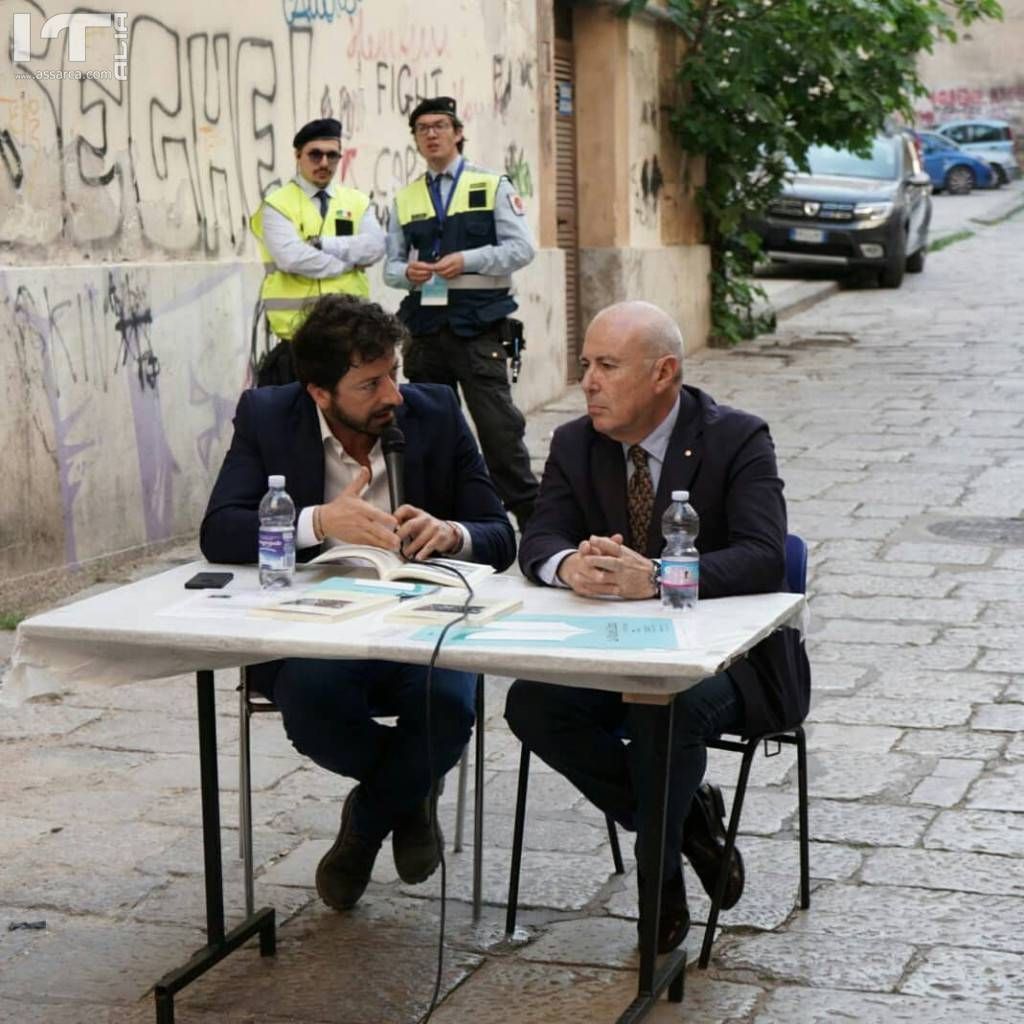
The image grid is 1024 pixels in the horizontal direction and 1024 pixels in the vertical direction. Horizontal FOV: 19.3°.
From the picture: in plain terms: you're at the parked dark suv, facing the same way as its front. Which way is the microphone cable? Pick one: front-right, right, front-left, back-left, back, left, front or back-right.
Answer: front-left

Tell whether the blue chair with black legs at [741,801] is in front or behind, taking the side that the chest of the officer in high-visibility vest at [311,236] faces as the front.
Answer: in front

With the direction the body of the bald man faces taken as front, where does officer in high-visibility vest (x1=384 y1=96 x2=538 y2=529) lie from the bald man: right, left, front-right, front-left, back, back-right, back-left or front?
back-right

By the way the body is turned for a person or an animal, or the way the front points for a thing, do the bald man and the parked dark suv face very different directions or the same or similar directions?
same or similar directions

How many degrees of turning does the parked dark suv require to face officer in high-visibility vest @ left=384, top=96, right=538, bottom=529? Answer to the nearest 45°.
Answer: approximately 45° to its left

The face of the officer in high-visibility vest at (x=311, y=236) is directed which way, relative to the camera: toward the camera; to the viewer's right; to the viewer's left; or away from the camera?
toward the camera

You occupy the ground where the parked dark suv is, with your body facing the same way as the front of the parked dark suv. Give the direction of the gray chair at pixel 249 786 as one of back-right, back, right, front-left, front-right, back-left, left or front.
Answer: front-left

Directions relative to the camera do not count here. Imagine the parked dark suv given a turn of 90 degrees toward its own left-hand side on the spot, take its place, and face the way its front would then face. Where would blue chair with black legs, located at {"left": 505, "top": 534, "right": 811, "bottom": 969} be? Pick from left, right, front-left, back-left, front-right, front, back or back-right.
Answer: front-right

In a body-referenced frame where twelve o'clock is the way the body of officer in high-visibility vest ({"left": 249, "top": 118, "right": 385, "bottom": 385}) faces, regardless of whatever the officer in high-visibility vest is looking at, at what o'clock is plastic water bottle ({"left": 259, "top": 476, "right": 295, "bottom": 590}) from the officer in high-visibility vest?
The plastic water bottle is roughly at 12 o'clock from the officer in high-visibility vest.

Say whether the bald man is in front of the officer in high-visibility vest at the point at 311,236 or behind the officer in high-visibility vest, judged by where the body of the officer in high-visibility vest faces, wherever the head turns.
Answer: in front

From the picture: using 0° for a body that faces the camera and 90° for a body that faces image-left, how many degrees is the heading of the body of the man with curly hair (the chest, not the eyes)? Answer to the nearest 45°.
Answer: approximately 0°

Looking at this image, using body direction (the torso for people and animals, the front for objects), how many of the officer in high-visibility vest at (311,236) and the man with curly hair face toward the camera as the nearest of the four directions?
2

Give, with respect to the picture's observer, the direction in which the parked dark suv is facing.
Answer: facing the viewer and to the left of the viewer

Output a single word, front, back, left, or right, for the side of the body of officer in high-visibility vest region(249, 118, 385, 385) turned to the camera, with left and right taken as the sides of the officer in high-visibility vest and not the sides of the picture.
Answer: front
